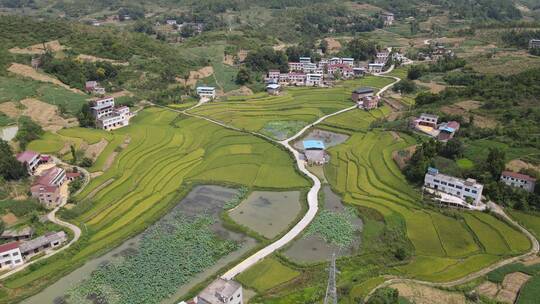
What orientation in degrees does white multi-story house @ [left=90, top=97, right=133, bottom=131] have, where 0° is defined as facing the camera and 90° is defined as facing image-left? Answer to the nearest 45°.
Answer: approximately 315°

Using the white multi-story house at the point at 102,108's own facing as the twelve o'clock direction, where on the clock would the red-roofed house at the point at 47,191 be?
The red-roofed house is roughly at 2 o'clock from the white multi-story house.

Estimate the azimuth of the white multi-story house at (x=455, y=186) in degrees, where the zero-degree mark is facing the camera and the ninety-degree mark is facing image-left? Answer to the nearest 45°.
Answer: approximately 45°

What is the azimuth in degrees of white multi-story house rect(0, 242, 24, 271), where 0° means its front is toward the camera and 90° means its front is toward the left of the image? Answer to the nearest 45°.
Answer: approximately 315°
